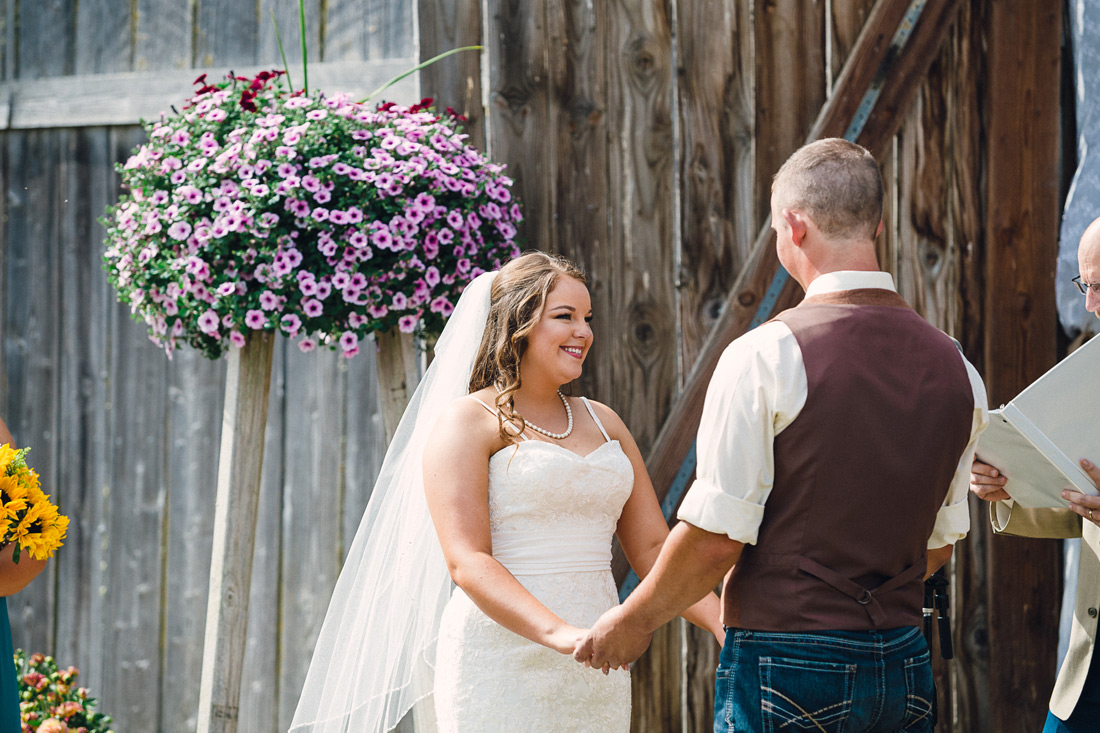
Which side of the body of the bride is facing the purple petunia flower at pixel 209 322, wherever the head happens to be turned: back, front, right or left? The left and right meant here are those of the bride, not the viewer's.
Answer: back

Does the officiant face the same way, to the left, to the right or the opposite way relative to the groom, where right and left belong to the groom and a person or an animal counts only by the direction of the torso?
to the left

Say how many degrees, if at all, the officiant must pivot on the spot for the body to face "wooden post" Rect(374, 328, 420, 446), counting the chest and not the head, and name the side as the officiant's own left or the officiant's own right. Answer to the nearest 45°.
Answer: approximately 45° to the officiant's own right

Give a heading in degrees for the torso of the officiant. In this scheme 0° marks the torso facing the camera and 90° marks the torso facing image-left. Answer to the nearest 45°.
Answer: approximately 45°

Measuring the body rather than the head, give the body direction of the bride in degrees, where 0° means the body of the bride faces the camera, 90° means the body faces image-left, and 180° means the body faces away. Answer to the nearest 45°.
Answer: approximately 315°

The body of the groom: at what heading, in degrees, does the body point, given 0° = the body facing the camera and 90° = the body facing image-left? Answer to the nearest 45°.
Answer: approximately 135°

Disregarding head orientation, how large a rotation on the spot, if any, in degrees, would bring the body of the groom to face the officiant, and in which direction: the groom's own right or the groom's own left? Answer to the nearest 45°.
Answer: approximately 90° to the groom's own right

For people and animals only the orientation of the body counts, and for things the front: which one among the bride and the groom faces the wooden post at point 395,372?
the groom
